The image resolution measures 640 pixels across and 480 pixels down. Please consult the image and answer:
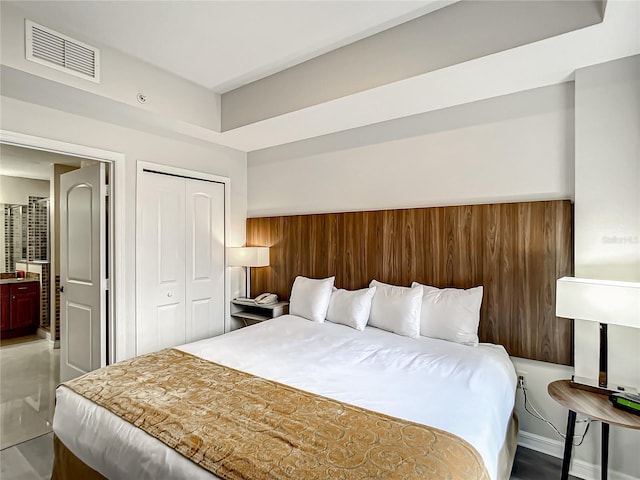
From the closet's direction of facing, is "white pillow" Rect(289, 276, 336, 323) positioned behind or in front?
in front

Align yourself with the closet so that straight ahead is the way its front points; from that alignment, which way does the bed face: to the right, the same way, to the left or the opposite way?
to the right

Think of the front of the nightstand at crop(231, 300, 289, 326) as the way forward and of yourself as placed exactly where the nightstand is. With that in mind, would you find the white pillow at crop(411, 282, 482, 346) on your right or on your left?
on your left

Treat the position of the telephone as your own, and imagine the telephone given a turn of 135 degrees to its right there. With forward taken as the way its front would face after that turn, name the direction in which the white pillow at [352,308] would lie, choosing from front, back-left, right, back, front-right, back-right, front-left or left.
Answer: back-right

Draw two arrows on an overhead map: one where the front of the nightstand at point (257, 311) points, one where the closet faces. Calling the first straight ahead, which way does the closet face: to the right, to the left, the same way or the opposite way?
to the left

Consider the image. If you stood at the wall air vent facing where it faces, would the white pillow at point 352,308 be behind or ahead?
ahead

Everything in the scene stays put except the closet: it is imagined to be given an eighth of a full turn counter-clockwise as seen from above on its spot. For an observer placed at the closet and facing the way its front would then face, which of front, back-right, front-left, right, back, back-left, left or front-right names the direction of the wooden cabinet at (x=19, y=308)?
back-left

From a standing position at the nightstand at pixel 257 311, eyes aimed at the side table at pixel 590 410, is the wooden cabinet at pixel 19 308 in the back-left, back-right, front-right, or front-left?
back-right

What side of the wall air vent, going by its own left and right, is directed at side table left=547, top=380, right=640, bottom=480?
front

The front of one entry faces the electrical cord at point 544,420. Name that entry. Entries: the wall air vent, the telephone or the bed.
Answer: the wall air vent

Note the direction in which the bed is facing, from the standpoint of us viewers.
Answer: facing the viewer and to the left of the viewer

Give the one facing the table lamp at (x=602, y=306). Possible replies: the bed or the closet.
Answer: the closet

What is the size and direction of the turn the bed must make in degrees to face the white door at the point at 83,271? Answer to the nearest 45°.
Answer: approximately 90° to its right

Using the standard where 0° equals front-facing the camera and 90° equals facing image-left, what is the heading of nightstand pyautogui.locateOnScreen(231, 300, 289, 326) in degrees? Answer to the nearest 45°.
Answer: approximately 45°

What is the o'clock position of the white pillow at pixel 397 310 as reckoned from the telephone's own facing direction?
The white pillow is roughly at 9 o'clock from the telephone.
